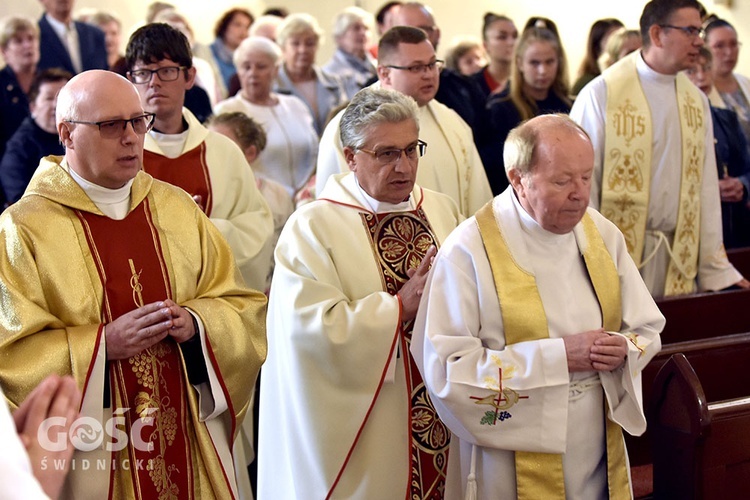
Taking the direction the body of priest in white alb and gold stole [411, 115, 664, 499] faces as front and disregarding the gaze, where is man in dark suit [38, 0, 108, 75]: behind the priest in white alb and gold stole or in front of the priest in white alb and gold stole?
behind

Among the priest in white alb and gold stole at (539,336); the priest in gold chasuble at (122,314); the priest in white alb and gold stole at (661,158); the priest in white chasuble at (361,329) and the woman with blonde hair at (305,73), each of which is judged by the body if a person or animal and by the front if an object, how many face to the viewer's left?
0

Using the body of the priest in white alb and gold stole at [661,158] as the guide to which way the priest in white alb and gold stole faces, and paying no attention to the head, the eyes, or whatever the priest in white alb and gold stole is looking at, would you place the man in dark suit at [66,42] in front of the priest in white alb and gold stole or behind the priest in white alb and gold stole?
behind

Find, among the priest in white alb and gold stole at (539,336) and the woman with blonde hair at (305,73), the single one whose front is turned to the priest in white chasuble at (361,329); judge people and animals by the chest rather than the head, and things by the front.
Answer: the woman with blonde hair

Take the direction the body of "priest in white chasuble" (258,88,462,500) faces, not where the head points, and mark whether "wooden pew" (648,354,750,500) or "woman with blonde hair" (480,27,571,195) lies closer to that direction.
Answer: the wooden pew

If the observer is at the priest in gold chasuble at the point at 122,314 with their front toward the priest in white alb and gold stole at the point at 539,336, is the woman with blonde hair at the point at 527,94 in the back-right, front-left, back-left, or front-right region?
front-left

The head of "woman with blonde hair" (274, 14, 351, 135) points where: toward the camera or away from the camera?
toward the camera

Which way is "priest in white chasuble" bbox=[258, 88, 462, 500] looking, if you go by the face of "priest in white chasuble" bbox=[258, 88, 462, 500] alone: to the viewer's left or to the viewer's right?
to the viewer's right

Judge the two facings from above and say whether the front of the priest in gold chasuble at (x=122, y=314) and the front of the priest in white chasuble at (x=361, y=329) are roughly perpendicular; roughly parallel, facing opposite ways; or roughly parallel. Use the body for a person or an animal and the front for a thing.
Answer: roughly parallel

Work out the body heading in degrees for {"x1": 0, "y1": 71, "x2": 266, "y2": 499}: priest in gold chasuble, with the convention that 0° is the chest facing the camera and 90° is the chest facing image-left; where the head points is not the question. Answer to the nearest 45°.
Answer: approximately 315°

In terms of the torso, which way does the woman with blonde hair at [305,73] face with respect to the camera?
toward the camera

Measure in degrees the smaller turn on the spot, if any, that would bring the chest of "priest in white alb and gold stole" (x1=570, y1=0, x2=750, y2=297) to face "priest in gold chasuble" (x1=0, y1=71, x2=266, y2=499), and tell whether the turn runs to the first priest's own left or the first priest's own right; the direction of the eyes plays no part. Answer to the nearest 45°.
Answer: approximately 90° to the first priest's own right
